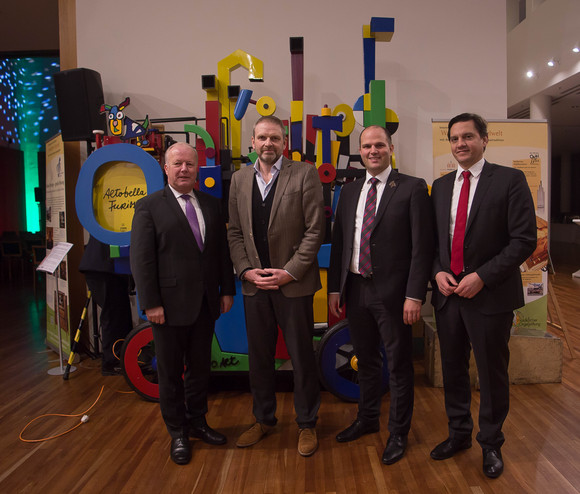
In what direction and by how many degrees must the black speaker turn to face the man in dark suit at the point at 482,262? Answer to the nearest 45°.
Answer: approximately 90° to its left

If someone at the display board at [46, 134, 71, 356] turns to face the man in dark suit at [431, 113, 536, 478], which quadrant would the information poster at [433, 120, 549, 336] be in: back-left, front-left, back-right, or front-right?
front-left

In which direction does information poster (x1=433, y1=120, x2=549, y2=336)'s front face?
toward the camera

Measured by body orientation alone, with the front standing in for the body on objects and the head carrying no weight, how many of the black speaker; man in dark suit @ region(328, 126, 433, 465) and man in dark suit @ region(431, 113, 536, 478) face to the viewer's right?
0

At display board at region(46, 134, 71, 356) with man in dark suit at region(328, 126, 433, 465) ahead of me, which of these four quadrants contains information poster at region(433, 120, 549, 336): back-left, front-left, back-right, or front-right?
front-left

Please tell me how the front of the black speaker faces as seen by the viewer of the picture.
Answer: facing the viewer and to the left of the viewer

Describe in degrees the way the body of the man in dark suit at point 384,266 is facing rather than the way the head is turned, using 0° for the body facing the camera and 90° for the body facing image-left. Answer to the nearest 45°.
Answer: approximately 45°

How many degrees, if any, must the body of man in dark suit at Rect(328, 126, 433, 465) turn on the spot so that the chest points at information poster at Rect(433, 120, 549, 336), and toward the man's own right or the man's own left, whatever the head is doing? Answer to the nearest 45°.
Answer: approximately 180°

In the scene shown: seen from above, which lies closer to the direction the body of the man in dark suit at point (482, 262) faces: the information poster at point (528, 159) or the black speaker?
the black speaker

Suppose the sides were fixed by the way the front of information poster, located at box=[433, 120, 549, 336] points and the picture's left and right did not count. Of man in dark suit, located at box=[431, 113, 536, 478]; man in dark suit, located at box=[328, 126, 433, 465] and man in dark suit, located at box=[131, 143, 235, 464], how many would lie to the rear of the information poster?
0

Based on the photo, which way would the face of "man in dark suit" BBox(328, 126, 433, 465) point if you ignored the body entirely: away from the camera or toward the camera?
toward the camera

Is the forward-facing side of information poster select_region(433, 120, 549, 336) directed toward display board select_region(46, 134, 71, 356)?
no

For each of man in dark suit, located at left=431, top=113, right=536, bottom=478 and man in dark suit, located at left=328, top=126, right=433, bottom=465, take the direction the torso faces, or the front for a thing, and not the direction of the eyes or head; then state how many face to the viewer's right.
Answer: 0

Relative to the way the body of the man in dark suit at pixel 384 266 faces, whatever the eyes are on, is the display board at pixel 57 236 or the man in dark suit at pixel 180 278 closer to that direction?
the man in dark suit
